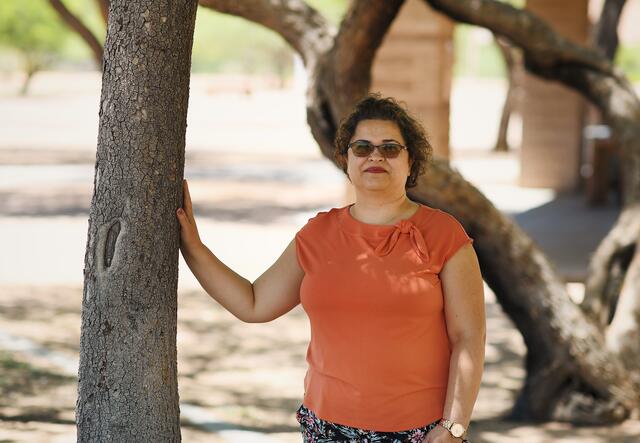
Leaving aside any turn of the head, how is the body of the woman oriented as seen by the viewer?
toward the camera

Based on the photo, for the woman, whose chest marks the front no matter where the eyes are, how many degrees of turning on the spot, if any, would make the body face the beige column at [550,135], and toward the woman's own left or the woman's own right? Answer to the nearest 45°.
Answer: approximately 180°

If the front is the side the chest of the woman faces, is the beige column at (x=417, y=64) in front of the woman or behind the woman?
behind

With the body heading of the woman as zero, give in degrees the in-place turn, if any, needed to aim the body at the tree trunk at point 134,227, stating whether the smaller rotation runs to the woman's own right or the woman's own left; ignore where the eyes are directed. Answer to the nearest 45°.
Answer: approximately 90° to the woman's own right

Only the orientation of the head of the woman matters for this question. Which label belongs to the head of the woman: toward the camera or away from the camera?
toward the camera
